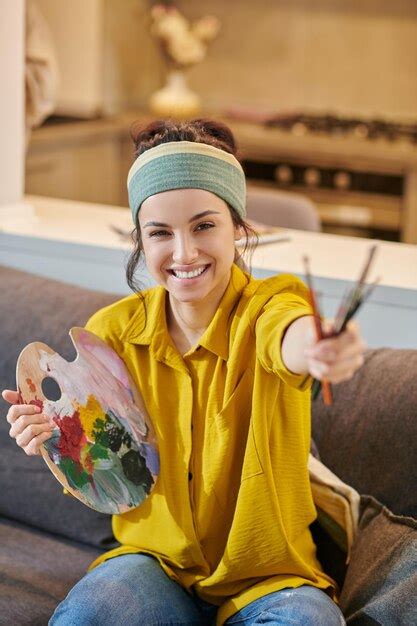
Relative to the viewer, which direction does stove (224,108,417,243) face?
toward the camera

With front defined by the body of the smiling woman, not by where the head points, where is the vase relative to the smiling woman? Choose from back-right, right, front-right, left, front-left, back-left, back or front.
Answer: back

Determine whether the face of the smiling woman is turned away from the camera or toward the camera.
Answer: toward the camera

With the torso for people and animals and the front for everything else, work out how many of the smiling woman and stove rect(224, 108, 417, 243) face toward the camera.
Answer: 2

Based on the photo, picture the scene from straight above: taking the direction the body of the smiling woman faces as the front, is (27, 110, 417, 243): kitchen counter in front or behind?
behind

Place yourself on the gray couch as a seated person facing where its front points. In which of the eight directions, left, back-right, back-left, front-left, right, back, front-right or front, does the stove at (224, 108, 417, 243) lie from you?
back

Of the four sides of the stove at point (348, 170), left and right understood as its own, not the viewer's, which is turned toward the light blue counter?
front

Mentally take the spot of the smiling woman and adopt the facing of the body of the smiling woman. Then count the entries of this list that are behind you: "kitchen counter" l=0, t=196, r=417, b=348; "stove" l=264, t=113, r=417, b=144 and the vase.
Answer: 3

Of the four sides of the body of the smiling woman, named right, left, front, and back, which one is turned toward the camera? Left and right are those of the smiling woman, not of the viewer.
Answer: front

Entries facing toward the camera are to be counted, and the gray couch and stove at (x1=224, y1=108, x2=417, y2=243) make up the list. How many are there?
2

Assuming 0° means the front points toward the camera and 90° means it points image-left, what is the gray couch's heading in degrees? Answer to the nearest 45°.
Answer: approximately 0°

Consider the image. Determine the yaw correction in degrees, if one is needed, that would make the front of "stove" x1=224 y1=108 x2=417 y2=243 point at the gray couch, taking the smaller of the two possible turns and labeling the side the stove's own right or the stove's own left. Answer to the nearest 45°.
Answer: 0° — it already faces it

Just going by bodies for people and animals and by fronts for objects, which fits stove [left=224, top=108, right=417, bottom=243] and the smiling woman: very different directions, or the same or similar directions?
same or similar directions

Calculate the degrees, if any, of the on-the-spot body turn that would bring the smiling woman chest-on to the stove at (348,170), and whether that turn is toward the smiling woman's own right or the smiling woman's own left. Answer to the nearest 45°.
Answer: approximately 180°

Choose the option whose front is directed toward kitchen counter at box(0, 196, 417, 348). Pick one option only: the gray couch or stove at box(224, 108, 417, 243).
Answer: the stove

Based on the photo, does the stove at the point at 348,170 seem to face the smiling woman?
yes
